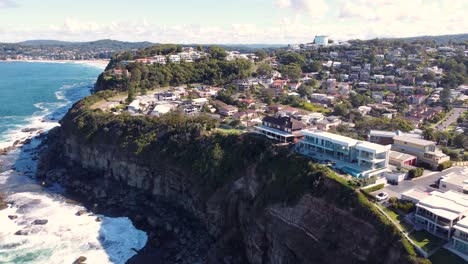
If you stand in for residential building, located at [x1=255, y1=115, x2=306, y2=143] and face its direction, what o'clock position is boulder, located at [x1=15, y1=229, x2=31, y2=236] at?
The boulder is roughly at 1 o'clock from the residential building.

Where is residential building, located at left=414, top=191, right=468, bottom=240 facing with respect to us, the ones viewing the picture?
facing the viewer and to the left of the viewer

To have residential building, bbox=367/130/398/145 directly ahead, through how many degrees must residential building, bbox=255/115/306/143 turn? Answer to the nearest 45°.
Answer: approximately 135° to its left

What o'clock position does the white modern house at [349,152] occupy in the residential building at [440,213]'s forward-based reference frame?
The white modern house is roughly at 3 o'clock from the residential building.

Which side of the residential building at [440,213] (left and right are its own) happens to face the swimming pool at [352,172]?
right

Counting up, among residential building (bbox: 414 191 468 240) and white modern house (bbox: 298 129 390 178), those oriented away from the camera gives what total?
0

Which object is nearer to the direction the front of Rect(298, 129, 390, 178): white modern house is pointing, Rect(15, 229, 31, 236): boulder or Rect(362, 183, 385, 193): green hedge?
the boulder

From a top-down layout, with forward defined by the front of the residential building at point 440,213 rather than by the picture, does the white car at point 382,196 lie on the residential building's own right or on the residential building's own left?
on the residential building's own right

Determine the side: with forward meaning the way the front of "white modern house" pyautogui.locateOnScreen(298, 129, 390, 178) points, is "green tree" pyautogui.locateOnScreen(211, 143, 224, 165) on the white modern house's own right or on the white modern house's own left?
on the white modern house's own right

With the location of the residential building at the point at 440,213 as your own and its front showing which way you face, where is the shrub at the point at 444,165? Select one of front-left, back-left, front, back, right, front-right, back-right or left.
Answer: back-right

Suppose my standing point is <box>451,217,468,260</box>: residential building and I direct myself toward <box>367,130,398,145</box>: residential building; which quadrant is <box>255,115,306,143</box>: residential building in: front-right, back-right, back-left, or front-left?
front-left

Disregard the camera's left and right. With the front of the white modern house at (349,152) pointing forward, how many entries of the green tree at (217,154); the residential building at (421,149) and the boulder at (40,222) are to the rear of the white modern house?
1

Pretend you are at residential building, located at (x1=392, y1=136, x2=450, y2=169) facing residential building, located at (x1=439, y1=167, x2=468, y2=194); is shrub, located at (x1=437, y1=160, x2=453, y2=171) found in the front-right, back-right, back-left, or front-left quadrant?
front-left

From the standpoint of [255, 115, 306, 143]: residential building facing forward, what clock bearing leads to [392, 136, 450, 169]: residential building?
[392, 136, 450, 169]: residential building is roughly at 8 o'clock from [255, 115, 306, 143]: residential building.

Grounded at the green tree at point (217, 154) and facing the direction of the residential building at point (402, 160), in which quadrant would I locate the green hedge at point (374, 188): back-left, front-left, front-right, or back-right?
front-right
